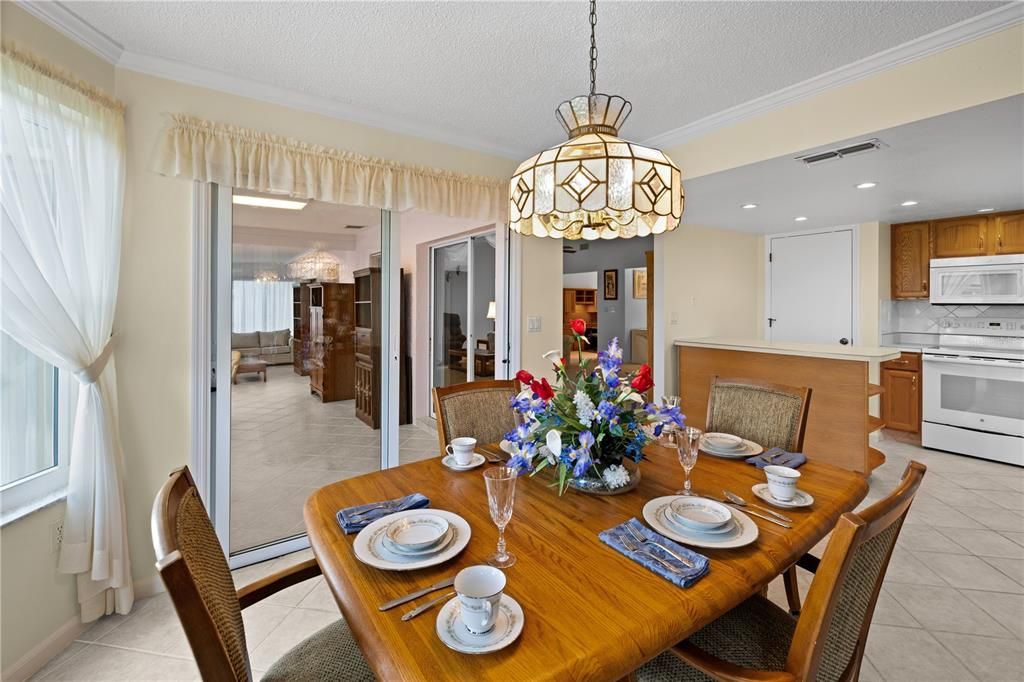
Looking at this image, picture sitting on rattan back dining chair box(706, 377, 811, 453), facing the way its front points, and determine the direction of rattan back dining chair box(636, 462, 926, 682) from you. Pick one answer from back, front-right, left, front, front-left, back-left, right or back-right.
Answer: front-left

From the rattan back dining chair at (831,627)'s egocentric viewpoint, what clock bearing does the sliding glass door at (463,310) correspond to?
The sliding glass door is roughly at 12 o'clock from the rattan back dining chair.

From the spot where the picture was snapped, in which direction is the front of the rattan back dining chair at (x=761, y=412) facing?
facing the viewer and to the left of the viewer

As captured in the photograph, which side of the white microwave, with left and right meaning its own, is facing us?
front

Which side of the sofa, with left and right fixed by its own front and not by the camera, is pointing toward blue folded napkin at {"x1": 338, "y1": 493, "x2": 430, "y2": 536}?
front

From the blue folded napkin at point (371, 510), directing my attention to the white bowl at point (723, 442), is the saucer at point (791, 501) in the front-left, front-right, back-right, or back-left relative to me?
front-right

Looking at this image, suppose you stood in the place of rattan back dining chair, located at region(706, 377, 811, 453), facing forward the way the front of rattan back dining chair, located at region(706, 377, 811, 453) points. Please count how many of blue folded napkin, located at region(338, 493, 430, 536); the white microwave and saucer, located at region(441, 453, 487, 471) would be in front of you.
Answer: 2

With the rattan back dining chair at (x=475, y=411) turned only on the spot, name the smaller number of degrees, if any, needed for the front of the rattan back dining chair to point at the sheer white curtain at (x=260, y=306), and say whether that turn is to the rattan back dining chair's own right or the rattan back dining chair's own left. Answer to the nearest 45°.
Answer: approximately 135° to the rattan back dining chair's own right

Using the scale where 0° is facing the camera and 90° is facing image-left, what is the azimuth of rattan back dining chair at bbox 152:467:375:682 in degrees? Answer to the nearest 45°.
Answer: approximately 225°

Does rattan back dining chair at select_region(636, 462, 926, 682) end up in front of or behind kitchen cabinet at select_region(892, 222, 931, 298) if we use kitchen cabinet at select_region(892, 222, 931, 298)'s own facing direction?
in front

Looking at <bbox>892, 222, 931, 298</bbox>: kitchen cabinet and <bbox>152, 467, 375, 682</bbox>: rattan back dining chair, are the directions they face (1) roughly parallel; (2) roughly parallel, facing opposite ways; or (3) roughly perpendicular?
roughly parallel, facing opposite ways

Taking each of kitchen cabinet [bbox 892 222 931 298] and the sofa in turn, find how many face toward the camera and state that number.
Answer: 2

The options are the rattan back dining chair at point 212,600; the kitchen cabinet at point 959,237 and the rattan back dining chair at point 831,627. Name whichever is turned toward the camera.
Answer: the kitchen cabinet

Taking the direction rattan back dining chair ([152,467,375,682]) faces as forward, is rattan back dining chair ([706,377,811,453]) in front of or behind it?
in front

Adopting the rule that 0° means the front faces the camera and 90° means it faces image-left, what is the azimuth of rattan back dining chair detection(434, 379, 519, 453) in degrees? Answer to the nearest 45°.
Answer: approximately 315°

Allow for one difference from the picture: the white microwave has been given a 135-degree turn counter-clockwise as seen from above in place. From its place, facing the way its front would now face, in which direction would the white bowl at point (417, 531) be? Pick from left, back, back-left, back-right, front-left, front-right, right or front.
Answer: back-right

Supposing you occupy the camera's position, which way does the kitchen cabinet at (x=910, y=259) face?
facing the viewer
